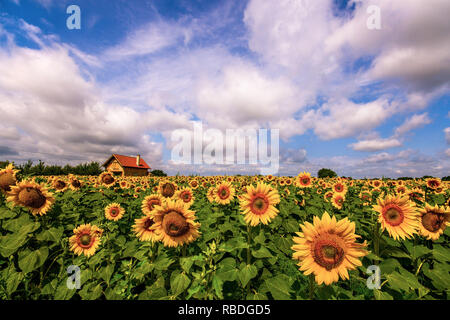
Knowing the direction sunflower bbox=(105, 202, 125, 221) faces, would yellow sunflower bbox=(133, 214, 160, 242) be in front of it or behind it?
in front

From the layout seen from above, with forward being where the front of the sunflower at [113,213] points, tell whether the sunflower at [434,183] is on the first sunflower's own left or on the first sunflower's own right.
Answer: on the first sunflower's own left

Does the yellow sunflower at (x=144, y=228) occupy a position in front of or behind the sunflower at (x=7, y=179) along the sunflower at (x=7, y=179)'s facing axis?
in front

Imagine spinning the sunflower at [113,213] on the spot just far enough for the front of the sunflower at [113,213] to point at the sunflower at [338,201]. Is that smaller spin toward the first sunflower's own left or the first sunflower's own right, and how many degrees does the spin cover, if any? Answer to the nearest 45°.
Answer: approximately 90° to the first sunflower's own left

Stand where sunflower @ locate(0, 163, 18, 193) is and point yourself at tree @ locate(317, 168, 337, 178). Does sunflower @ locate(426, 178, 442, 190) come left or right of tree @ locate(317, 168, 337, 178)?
right

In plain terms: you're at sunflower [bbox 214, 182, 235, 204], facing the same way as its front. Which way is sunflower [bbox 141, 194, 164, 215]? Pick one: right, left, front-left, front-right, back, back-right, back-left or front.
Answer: front-right

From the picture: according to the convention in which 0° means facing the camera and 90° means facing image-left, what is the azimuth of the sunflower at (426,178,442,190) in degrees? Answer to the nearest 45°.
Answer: approximately 0°

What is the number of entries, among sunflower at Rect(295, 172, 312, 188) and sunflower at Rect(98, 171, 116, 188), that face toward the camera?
2

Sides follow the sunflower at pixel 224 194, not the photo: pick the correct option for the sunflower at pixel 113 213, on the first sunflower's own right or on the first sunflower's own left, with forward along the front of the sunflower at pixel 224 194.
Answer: on the first sunflower's own right
